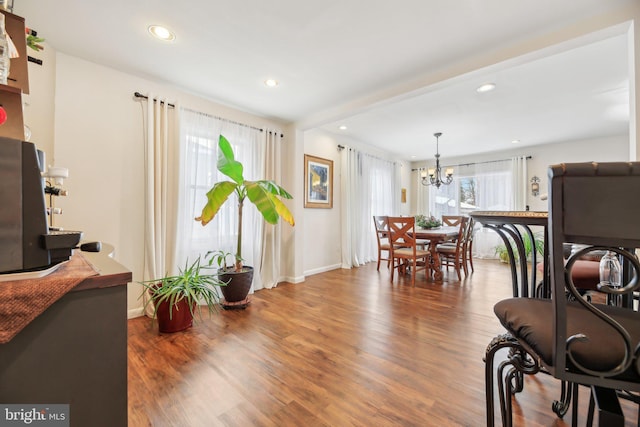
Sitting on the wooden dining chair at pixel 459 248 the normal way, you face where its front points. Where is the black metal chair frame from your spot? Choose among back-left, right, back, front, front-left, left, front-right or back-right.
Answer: back-left

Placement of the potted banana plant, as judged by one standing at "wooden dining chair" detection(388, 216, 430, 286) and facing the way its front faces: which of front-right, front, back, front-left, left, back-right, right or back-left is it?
back

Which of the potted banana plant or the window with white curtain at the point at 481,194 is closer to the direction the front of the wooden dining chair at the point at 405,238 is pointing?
the window with white curtain

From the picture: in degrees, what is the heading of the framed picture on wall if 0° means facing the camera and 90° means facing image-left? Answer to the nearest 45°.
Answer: approximately 315°

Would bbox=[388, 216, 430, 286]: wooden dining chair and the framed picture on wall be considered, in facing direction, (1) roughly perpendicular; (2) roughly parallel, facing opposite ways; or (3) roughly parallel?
roughly perpendicular

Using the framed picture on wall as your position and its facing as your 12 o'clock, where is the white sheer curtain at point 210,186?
The white sheer curtain is roughly at 3 o'clock from the framed picture on wall.

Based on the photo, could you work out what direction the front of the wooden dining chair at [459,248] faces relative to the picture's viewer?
facing away from the viewer and to the left of the viewer

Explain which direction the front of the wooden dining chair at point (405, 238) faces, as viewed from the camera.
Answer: facing away from the viewer and to the right of the viewer
